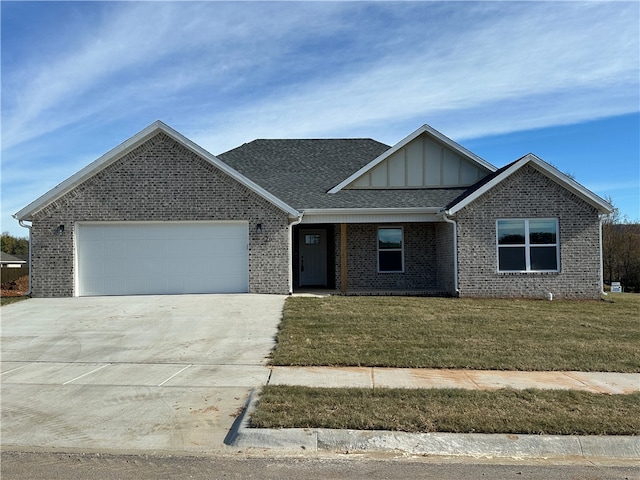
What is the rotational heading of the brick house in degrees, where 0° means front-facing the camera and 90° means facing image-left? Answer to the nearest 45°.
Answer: approximately 0°
